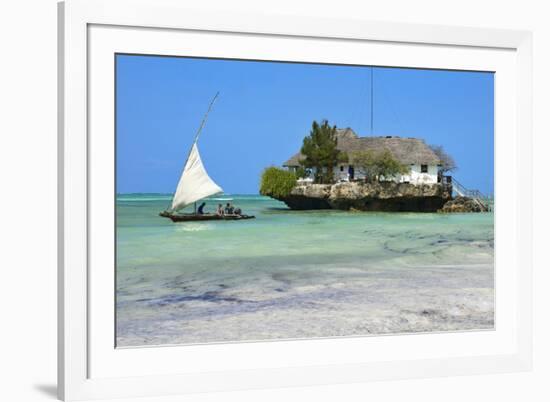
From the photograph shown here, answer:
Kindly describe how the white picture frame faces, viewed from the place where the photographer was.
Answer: facing the viewer and to the right of the viewer
